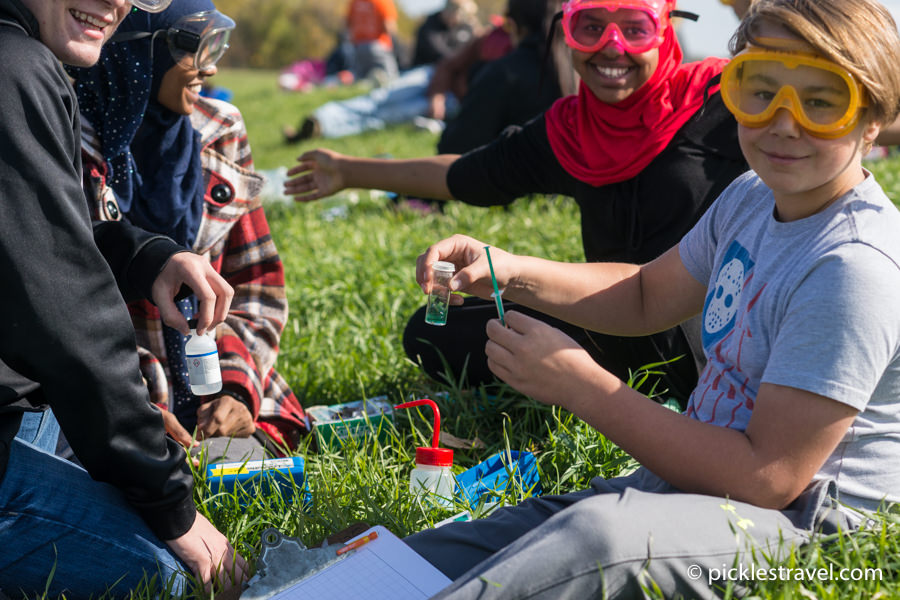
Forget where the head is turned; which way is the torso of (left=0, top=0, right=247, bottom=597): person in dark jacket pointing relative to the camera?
to the viewer's right

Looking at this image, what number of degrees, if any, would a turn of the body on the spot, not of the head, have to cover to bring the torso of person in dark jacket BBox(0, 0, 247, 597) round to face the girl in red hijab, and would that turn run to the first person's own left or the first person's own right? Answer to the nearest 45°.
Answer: approximately 45° to the first person's own left

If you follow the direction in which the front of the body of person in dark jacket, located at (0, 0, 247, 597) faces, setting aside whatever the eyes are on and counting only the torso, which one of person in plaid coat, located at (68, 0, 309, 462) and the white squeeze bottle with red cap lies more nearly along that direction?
the white squeeze bottle with red cap

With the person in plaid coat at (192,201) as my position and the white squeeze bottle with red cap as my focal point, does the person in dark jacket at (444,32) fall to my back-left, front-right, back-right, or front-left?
back-left

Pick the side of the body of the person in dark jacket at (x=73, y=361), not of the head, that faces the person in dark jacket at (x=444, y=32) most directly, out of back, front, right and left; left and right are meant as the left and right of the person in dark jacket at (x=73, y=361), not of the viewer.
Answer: left

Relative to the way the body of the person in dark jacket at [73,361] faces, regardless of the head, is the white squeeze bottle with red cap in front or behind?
in front

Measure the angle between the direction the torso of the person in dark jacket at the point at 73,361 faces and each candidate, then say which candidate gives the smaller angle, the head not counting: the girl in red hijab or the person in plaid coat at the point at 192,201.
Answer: the girl in red hijab

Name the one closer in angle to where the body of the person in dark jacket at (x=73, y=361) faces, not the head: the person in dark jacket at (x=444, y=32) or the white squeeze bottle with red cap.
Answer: the white squeeze bottle with red cap

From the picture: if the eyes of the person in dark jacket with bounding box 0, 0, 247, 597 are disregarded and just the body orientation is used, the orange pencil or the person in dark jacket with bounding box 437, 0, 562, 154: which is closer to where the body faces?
the orange pencil

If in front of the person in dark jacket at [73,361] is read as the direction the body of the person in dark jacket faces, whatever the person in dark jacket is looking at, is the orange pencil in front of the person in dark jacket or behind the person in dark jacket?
in front
